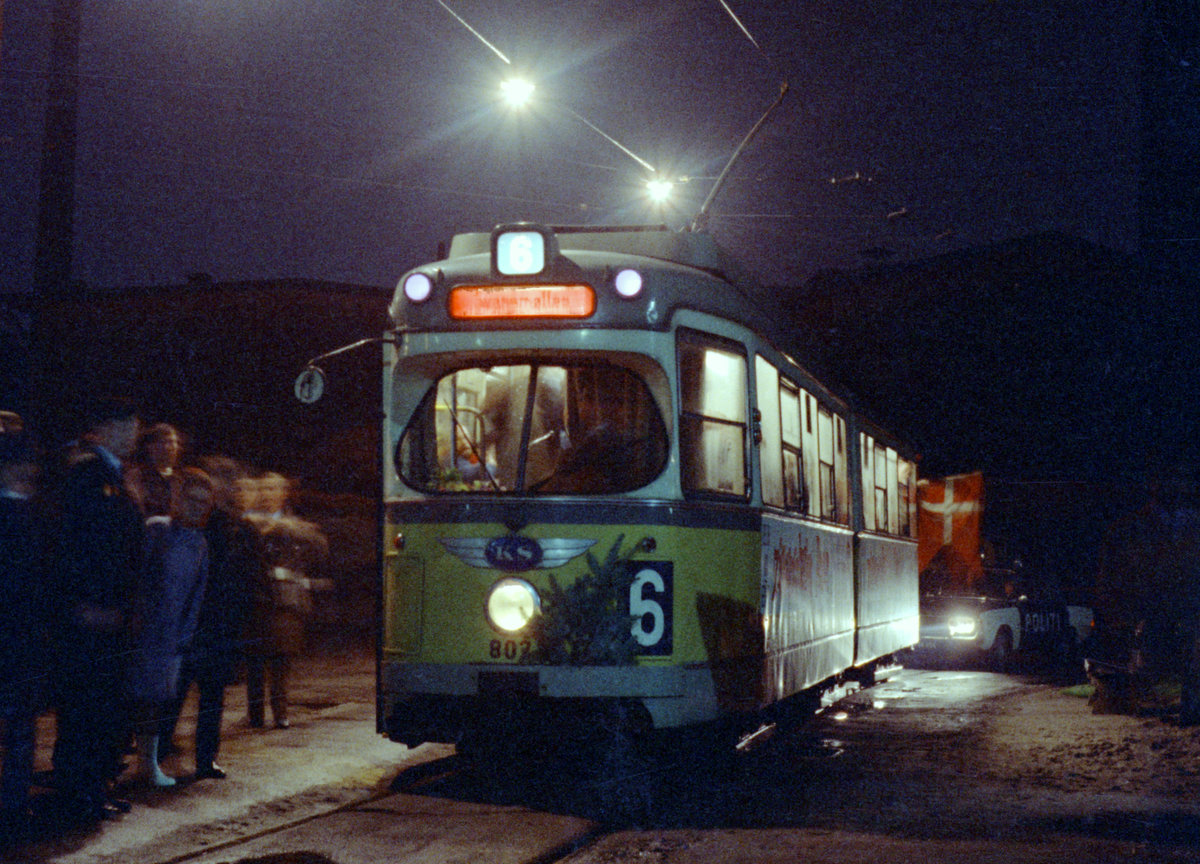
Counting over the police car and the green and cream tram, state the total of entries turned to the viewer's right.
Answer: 0

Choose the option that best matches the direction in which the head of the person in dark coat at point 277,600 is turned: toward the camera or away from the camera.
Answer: toward the camera

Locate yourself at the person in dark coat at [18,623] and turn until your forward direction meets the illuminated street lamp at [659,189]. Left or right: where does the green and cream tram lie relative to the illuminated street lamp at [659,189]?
right

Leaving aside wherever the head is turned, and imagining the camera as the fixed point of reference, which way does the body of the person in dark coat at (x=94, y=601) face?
to the viewer's right

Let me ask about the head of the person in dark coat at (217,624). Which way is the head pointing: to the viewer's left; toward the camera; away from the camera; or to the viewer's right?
to the viewer's right

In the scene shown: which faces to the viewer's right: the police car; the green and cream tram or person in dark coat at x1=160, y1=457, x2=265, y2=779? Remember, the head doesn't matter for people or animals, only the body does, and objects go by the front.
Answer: the person in dark coat

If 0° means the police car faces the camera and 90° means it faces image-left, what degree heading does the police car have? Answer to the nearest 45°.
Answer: approximately 45°

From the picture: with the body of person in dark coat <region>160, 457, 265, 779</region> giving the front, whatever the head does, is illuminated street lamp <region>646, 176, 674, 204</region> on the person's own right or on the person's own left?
on the person's own left

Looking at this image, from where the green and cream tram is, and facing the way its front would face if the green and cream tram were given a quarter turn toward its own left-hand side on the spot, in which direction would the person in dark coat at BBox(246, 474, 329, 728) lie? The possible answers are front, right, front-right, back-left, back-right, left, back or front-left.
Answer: right

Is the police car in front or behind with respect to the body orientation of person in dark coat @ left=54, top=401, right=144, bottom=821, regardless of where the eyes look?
in front

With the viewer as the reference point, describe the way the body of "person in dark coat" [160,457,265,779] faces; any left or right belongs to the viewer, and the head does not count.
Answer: facing to the right of the viewer

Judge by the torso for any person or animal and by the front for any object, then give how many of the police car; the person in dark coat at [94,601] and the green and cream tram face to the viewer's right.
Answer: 1

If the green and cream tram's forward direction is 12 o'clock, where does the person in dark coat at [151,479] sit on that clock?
The person in dark coat is roughly at 2 o'clock from the green and cream tram.
